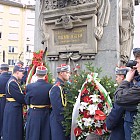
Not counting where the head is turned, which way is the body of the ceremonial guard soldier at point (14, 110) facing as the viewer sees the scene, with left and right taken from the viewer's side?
facing to the right of the viewer

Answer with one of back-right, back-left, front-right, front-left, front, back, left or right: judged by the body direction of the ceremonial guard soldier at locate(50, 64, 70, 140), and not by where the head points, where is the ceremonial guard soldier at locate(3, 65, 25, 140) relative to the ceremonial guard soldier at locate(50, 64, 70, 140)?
back-left

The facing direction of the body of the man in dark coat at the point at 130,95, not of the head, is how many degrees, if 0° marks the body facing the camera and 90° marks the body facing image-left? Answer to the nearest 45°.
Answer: approximately 90°

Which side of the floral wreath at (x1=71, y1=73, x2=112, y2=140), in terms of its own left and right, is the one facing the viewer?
front

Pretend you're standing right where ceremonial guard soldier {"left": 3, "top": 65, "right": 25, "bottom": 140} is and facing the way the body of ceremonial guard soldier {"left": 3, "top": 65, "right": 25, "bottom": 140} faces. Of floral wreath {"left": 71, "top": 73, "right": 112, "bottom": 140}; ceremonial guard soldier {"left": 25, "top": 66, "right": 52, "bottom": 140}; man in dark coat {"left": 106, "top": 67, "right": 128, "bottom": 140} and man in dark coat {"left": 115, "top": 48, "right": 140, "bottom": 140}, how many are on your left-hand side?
0

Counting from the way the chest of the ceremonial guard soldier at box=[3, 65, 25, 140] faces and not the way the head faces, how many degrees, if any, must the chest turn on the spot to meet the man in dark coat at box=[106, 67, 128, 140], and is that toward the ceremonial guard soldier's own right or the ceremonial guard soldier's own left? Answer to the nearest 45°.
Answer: approximately 45° to the ceremonial guard soldier's own right

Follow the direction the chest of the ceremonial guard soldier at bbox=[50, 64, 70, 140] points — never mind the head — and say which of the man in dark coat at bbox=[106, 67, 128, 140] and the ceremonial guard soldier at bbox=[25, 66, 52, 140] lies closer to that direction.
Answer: the man in dark coat

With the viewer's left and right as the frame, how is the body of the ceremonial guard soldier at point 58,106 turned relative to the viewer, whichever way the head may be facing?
facing to the right of the viewer
